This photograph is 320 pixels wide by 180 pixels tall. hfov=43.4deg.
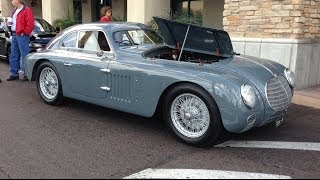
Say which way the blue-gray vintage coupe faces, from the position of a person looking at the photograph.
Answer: facing the viewer and to the right of the viewer

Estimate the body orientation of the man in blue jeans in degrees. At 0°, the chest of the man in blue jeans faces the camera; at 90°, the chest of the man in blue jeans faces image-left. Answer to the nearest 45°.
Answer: approximately 45°

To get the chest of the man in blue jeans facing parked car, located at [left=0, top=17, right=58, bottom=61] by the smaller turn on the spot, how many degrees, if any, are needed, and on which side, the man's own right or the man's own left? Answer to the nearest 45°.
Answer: approximately 135° to the man's own right

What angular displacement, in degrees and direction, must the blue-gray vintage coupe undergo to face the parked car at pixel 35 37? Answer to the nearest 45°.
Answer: approximately 180°

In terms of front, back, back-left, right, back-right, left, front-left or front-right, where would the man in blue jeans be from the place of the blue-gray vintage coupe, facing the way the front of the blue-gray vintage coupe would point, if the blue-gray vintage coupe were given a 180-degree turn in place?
front
